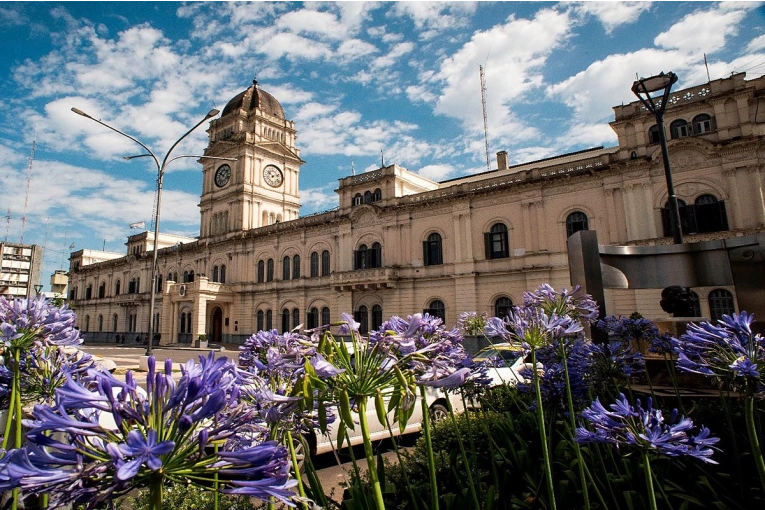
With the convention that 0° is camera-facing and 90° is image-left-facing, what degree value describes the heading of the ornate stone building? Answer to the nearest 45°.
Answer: approximately 45°

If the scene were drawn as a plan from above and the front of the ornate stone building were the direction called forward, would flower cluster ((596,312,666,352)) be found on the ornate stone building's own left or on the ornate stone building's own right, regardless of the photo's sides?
on the ornate stone building's own left

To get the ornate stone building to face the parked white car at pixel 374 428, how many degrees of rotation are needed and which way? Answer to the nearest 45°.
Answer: approximately 45° to its left

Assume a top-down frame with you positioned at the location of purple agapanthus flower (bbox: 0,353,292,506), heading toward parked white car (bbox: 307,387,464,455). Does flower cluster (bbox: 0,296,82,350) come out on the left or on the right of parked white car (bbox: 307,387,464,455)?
left
